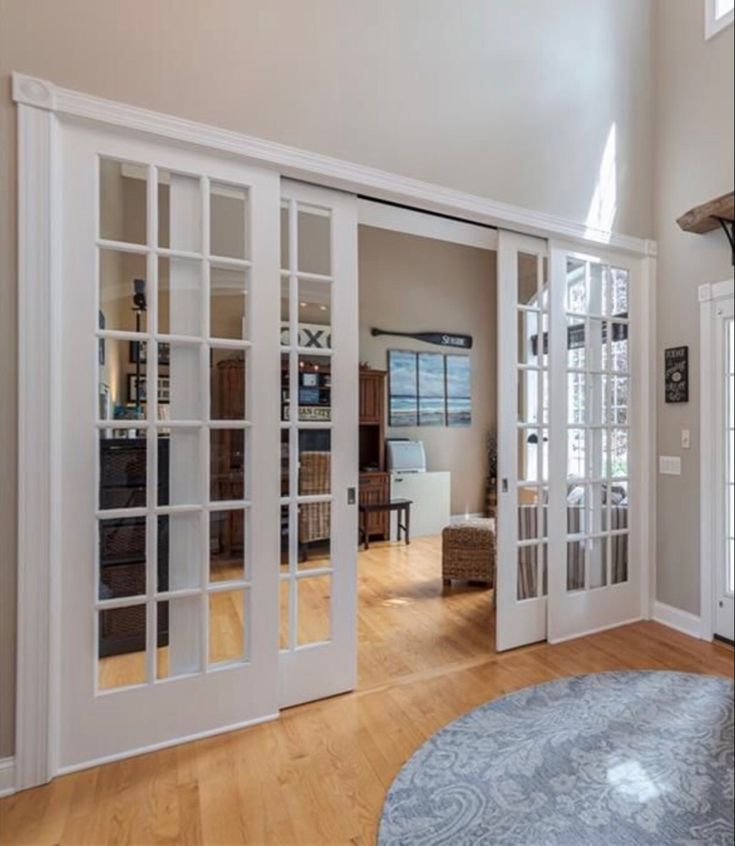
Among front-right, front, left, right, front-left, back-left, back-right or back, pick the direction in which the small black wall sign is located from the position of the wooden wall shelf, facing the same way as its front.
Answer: back-right

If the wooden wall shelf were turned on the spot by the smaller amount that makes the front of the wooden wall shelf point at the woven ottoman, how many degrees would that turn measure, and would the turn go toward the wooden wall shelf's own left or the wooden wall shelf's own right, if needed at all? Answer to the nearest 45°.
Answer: approximately 90° to the wooden wall shelf's own right

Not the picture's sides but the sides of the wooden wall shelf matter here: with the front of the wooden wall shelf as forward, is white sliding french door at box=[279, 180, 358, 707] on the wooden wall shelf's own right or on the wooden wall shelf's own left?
on the wooden wall shelf's own right

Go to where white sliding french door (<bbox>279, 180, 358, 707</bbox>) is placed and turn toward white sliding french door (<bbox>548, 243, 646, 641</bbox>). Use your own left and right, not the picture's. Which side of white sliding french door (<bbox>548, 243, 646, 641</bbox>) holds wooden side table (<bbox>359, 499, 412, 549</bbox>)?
left

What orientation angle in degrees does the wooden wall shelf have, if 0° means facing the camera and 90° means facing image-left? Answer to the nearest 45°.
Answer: approximately 45°
